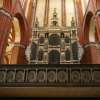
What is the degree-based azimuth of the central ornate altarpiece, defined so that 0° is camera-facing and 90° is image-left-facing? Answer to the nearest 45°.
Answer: approximately 0°
